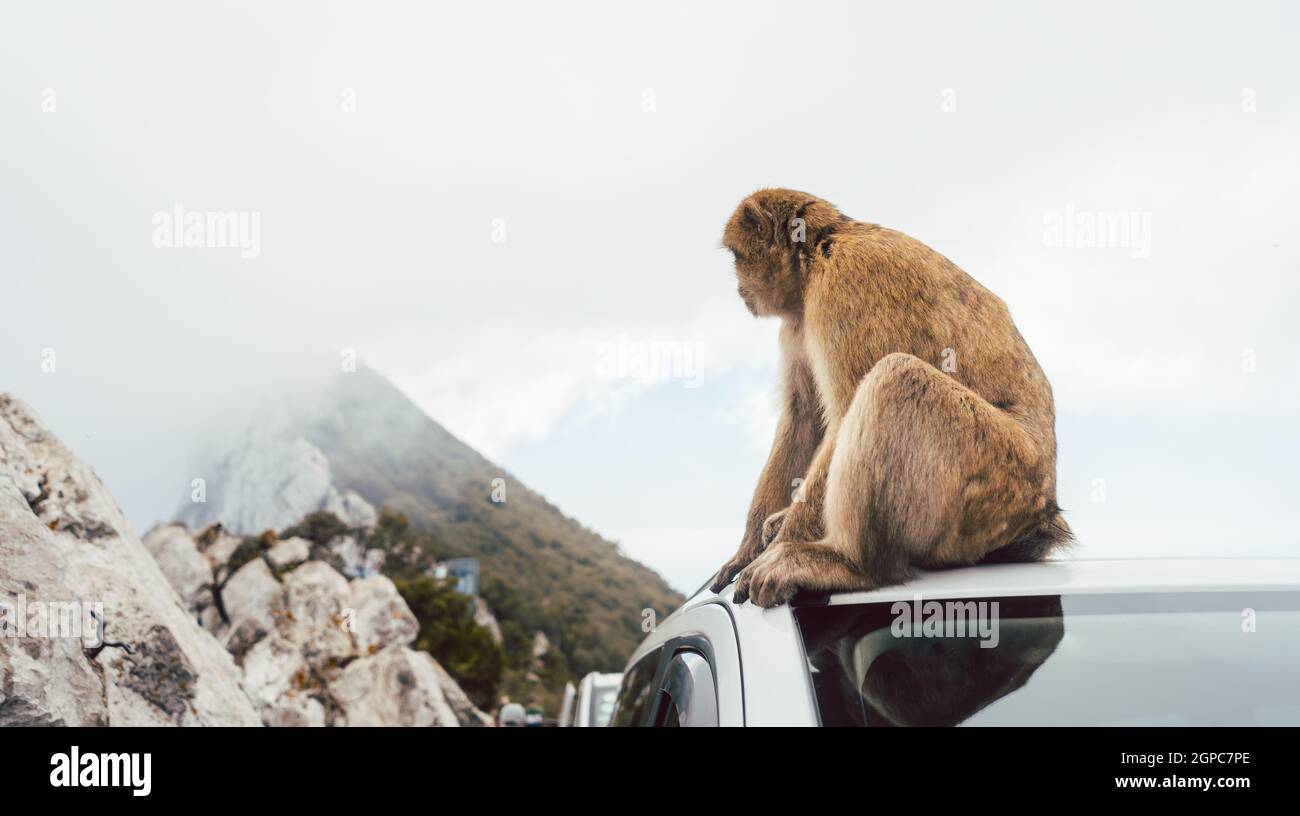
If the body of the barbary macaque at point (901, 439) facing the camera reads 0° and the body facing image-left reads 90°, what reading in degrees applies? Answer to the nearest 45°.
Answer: approximately 90°

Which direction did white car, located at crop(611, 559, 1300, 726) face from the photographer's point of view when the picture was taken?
facing away from the viewer and to the left of the viewer

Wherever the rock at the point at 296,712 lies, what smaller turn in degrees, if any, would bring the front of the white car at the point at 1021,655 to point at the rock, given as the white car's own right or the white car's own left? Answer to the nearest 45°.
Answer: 0° — it already faces it
